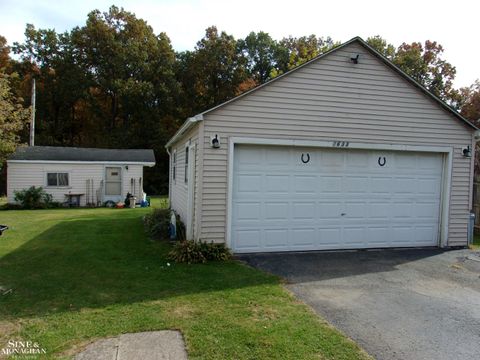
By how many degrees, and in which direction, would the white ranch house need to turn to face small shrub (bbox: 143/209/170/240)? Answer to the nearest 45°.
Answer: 0° — it already faces it

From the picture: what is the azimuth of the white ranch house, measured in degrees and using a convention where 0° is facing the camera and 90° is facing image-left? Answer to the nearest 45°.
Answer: approximately 0°

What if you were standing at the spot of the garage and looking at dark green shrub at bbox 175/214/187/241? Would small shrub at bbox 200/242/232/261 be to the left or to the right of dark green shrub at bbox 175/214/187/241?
left
